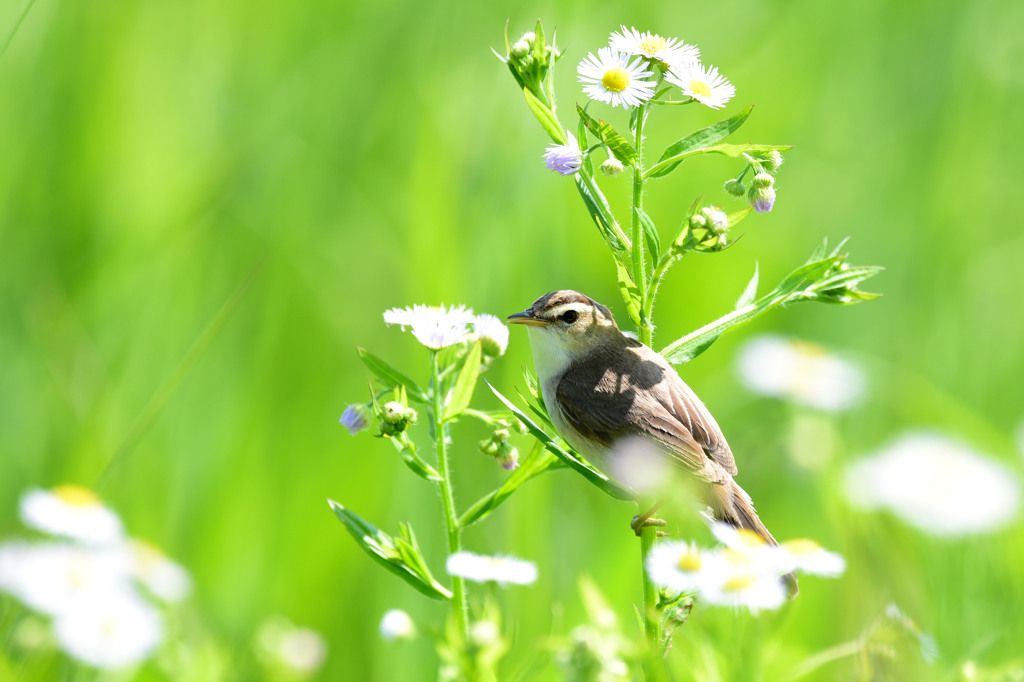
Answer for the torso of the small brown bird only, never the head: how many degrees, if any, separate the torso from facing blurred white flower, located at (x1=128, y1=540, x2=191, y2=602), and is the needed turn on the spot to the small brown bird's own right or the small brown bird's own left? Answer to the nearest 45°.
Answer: approximately 45° to the small brown bird's own left

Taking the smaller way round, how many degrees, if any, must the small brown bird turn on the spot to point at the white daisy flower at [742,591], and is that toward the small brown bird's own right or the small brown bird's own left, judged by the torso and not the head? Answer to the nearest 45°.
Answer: approximately 90° to the small brown bird's own left

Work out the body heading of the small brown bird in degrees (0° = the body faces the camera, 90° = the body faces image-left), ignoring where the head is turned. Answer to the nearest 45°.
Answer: approximately 90°
